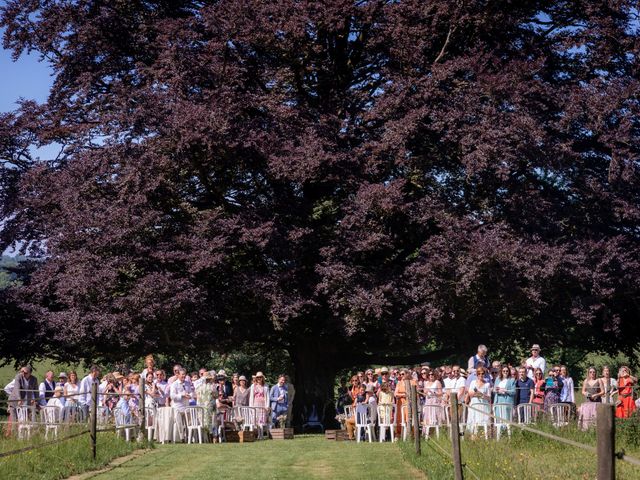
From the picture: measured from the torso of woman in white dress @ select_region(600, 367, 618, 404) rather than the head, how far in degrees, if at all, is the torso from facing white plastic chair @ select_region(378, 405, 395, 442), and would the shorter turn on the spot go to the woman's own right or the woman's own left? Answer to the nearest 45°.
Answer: approximately 90° to the woman's own right

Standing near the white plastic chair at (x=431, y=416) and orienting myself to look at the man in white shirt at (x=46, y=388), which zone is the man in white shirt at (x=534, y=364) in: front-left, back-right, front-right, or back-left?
back-right

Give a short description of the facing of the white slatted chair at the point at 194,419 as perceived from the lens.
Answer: facing away from the viewer

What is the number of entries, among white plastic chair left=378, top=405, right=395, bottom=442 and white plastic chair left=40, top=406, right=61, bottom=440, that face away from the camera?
2

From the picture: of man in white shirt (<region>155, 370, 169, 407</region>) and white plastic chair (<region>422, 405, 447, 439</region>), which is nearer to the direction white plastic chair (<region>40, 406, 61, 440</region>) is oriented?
the man in white shirt

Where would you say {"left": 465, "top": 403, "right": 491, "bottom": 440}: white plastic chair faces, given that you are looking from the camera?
facing away from the viewer

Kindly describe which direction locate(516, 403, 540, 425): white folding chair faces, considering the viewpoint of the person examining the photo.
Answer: facing away from the viewer

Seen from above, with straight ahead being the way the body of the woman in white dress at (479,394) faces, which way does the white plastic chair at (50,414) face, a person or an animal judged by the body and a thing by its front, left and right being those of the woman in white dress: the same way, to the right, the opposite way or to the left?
the opposite way

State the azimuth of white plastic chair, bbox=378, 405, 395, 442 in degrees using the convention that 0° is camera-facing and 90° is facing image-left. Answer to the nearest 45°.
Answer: approximately 180°
